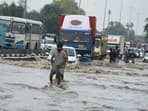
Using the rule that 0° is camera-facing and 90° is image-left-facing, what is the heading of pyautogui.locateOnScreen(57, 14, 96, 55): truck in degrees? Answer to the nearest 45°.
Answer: approximately 0°

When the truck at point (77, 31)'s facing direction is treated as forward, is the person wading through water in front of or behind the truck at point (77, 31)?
in front
